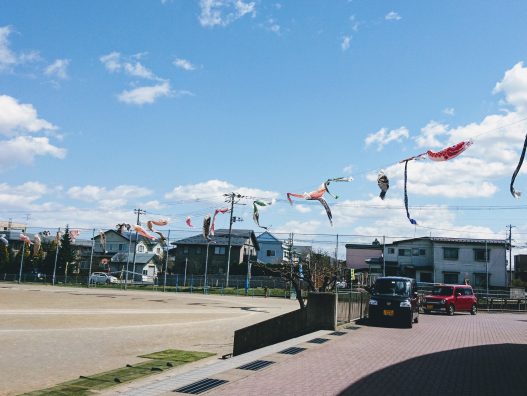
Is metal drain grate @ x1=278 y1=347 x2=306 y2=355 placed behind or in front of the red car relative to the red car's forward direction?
in front

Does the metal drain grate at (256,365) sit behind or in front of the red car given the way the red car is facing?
in front

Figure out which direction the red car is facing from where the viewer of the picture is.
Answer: facing the viewer and to the left of the viewer

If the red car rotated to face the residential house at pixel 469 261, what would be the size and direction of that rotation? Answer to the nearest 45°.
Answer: approximately 135° to its right
